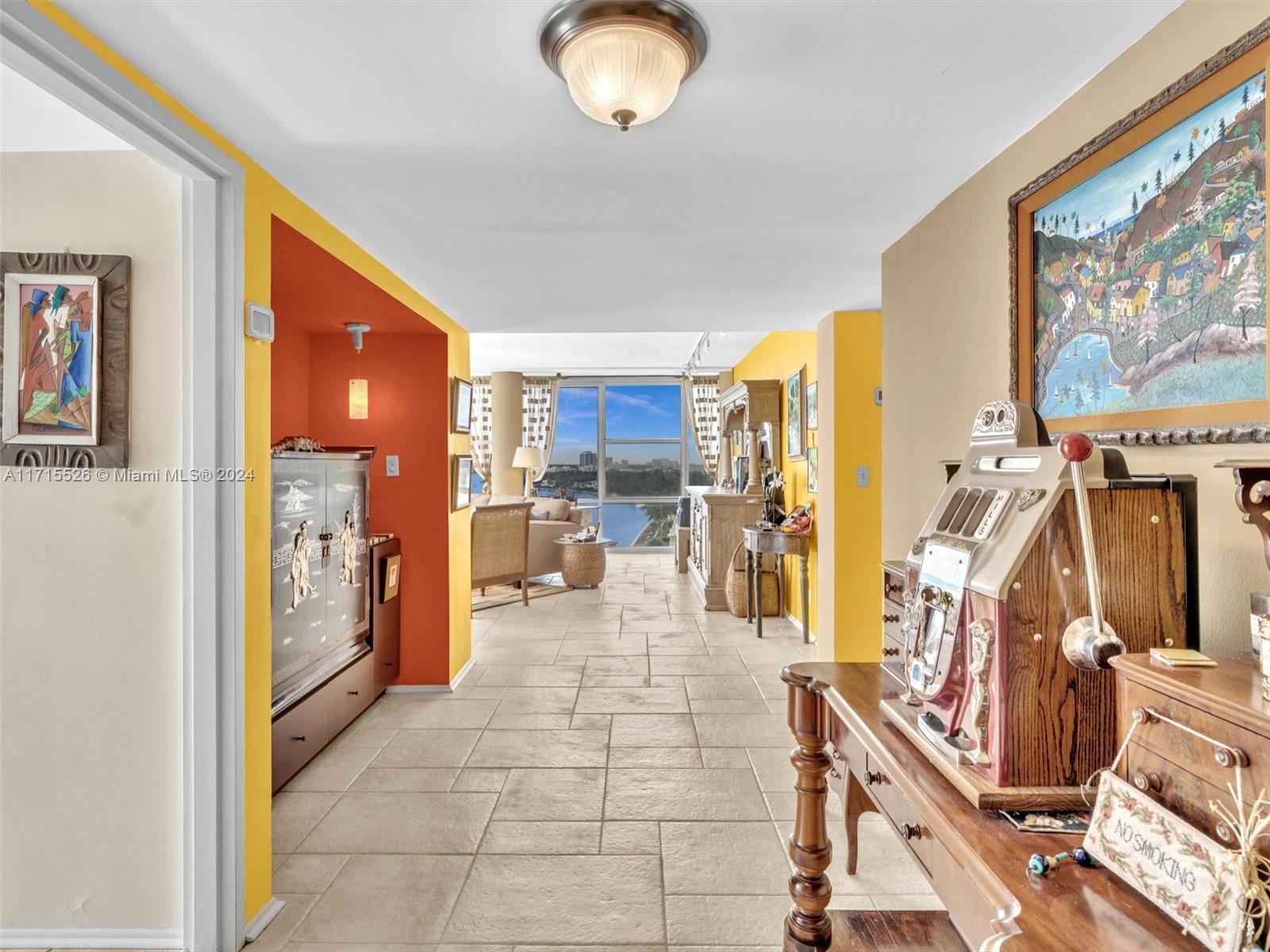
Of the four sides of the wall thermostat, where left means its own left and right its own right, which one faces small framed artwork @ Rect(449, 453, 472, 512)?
left

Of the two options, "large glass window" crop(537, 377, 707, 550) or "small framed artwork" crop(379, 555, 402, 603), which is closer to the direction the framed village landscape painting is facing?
the small framed artwork

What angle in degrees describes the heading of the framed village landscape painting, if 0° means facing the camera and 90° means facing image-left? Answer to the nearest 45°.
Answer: approximately 45°

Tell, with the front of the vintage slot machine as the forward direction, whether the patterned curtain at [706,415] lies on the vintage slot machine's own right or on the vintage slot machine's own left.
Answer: on the vintage slot machine's own right

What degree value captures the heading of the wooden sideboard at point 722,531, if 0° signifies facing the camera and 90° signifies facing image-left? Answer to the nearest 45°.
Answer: approximately 90°

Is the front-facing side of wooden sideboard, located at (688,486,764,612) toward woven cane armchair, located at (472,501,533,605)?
yes

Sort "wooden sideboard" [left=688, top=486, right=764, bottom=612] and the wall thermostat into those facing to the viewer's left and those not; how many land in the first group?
1
